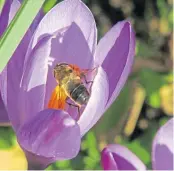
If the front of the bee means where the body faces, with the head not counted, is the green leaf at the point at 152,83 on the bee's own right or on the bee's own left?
on the bee's own right

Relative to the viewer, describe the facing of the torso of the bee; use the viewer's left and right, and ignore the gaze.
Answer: facing away from the viewer and to the left of the viewer
